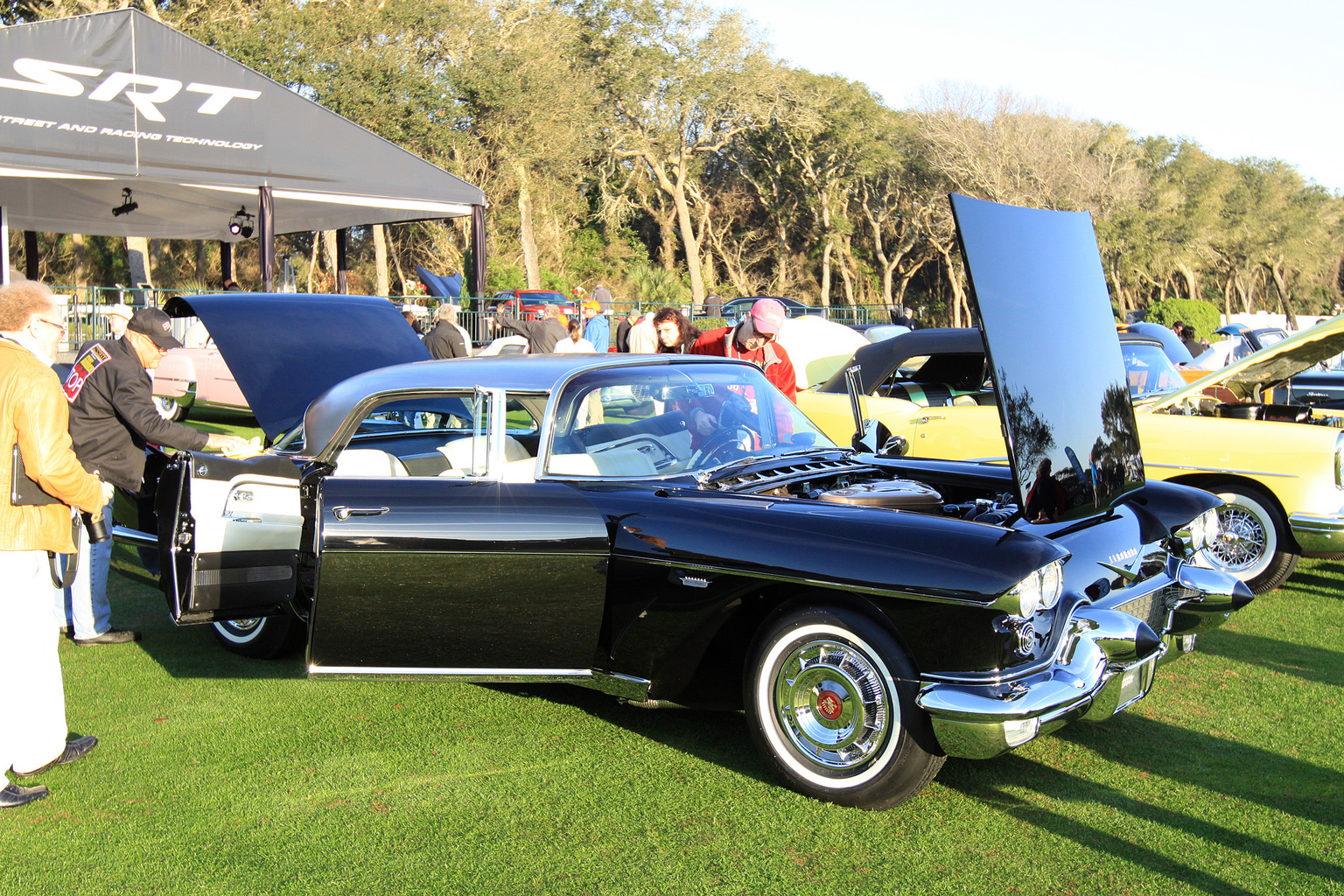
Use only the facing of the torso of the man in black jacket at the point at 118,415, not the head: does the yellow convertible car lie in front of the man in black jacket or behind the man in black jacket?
in front

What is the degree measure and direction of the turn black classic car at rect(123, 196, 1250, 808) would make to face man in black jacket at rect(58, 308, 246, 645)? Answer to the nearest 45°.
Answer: approximately 180°

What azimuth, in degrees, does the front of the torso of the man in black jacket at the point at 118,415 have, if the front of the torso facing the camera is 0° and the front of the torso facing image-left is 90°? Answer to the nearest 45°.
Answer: approximately 270°

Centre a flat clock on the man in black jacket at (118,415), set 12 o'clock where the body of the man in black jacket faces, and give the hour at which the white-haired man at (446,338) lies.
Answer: The white-haired man is roughly at 10 o'clock from the man in black jacket.

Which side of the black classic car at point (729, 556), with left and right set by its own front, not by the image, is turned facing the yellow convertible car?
left

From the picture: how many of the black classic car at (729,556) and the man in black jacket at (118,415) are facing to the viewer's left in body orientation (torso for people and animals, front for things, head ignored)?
0

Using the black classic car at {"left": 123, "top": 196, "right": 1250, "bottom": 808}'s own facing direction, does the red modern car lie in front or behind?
behind

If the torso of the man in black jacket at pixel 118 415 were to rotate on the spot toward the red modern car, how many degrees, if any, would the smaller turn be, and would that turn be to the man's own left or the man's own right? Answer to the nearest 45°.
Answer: approximately 45° to the man's own left

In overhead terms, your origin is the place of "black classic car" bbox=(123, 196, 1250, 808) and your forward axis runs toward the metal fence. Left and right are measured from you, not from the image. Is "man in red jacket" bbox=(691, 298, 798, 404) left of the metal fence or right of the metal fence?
right

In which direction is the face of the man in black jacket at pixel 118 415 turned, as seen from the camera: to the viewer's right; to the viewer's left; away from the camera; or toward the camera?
to the viewer's right
